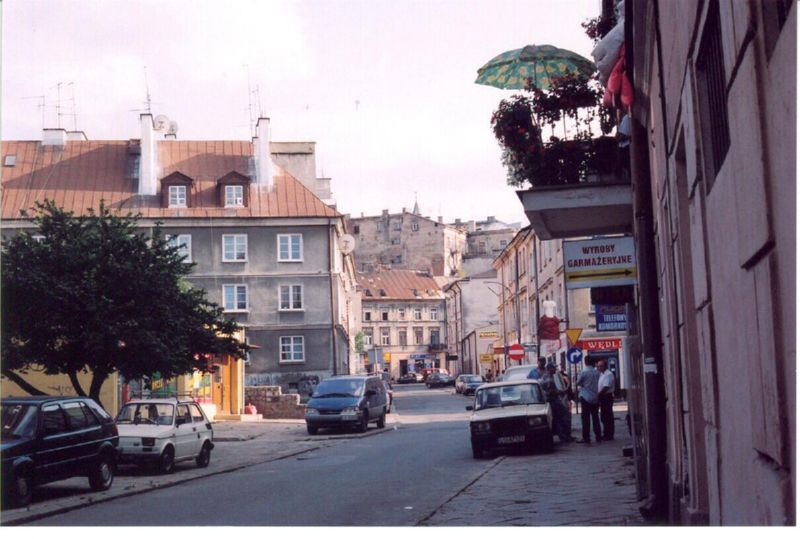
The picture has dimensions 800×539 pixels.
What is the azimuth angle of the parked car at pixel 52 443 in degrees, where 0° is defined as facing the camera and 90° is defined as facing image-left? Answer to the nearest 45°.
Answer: approximately 45°

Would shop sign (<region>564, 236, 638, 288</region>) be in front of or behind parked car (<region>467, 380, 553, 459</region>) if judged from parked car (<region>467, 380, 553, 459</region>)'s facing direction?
in front

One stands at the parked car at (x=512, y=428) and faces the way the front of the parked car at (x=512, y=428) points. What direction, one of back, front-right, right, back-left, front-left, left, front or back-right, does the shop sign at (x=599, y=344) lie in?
back

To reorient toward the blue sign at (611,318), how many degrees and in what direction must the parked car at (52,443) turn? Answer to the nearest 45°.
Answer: approximately 135° to its left

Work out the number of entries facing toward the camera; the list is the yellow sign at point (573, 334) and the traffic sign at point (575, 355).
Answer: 2

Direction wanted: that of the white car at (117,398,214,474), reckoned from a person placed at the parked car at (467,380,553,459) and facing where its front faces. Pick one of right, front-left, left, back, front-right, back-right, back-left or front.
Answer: right

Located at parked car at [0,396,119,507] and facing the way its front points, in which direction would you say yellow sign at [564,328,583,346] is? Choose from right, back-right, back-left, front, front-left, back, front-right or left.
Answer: back

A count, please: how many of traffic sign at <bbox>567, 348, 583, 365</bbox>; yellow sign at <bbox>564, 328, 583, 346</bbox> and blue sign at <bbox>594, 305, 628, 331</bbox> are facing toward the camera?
3

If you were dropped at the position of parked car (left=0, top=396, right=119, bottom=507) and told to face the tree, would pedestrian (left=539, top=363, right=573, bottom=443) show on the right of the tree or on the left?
right
